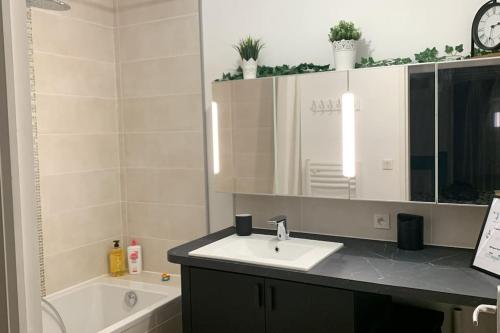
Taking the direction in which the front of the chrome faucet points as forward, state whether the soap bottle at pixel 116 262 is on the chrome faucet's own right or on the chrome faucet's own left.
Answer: on the chrome faucet's own right

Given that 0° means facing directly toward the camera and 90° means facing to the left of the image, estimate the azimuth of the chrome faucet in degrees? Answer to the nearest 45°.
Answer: approximately 45°

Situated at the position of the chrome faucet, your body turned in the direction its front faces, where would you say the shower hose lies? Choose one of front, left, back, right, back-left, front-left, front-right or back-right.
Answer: front-right
